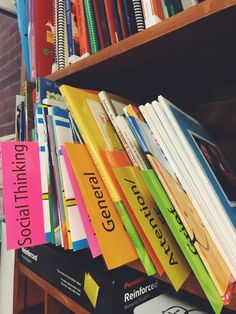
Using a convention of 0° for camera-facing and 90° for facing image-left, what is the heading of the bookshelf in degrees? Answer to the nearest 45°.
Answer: approximately 45°
